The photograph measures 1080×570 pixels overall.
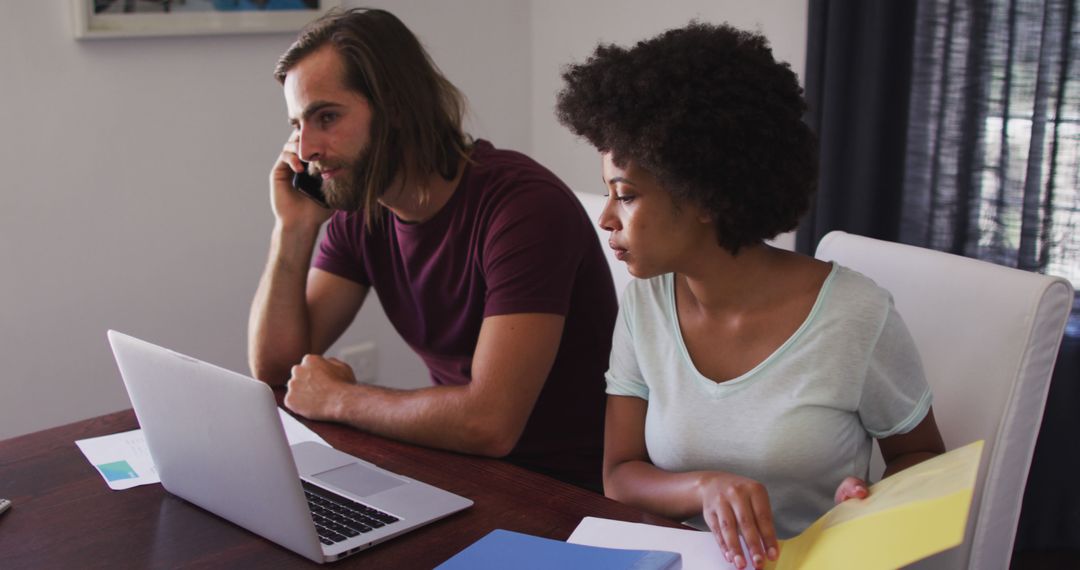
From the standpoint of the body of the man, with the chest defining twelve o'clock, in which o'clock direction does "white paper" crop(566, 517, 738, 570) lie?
The white paper is roughly at 10 o'clock from the man.

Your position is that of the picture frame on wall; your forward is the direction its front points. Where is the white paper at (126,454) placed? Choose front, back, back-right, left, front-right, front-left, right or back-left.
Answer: front

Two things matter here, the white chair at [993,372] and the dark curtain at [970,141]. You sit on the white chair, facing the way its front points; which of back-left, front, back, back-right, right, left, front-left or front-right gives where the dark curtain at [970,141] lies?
back-right

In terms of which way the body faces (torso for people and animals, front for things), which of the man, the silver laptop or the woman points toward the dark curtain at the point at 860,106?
the silver laptop

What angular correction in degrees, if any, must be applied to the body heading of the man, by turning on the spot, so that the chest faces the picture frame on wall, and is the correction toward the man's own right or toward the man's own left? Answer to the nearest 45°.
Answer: approximately 90° to the man's own right

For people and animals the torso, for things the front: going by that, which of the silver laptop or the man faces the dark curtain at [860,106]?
the silver laptop

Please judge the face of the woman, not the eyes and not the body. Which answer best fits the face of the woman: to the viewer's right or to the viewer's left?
to the viewer's left

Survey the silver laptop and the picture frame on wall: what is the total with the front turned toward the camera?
1

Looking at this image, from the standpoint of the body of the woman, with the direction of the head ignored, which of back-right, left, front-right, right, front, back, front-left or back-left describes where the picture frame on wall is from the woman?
right

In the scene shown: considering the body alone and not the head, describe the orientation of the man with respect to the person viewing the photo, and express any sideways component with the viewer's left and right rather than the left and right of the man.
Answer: facing the viewer and to the left of the viewer

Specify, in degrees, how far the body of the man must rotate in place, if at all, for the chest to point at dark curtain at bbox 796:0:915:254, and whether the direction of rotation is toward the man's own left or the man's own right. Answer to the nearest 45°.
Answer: approximately 180°

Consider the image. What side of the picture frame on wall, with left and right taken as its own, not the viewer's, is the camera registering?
front

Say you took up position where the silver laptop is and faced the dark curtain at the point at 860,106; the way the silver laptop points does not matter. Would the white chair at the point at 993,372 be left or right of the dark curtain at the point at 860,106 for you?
right
